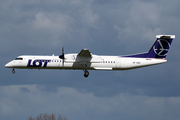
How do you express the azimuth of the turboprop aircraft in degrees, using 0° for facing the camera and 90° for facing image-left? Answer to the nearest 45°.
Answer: approximately 90°
